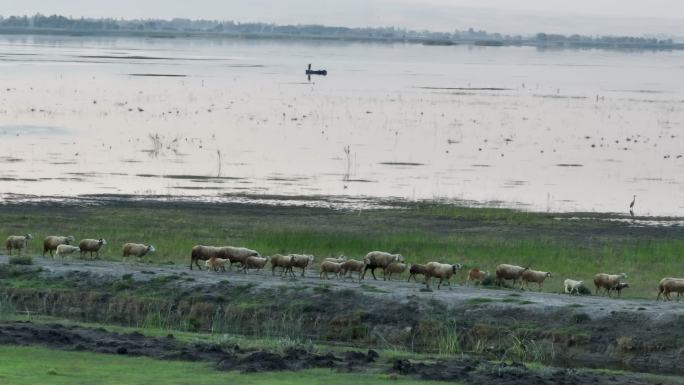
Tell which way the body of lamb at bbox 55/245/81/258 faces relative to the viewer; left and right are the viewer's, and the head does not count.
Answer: facing to the right of the viewer

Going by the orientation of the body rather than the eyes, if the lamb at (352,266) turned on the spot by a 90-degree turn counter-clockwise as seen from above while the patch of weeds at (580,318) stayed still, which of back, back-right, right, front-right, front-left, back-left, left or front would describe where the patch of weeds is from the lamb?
back-right

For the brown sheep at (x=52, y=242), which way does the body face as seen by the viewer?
to the viewer's right

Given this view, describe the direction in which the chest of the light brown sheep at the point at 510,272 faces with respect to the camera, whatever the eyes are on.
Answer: to the viewer's right

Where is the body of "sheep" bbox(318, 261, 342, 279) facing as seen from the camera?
to the viewer's right

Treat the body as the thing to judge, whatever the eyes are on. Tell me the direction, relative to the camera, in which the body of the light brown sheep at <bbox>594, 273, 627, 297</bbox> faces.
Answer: to the viewer's right

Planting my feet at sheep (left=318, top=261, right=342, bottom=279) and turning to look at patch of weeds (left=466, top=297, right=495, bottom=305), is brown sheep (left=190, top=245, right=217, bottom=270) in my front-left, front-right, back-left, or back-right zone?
back-right

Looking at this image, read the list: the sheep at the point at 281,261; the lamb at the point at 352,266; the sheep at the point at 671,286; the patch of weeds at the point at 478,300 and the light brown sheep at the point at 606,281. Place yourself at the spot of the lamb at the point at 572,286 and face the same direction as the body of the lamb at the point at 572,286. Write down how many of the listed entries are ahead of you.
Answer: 2

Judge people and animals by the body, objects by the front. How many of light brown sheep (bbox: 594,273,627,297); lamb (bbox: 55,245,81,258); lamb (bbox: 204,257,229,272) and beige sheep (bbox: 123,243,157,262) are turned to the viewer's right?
4

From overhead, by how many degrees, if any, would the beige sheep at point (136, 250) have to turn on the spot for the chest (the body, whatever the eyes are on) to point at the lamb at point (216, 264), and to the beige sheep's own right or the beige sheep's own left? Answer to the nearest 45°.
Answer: approximately 45° to the beige sheep's own right

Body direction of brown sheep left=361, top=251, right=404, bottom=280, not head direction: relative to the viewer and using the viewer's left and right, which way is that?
facing to the right of the viewer

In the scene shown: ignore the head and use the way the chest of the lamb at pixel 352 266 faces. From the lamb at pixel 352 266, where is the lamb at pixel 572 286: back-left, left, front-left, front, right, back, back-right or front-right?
front

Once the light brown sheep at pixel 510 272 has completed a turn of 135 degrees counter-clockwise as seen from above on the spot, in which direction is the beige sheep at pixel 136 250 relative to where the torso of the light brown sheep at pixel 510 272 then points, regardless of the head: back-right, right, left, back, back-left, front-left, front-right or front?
front-left

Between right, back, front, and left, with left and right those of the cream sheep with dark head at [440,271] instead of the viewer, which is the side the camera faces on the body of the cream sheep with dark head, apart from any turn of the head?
right

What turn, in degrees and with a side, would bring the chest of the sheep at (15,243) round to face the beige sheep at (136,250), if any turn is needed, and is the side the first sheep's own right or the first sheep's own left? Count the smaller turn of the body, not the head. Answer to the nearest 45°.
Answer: approximately 45° to the first sheep's own right

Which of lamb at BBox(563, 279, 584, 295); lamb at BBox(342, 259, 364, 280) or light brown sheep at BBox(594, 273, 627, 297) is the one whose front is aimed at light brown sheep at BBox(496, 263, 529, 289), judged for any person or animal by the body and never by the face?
lamb at BBox(342, 259, 364, 280)

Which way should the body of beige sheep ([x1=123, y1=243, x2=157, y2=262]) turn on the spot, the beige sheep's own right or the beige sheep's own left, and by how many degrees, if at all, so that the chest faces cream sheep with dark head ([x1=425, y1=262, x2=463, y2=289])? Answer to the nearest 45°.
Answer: approximately 45° to the beige sheep's own right

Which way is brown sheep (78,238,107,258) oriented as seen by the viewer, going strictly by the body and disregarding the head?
to the viewer's right

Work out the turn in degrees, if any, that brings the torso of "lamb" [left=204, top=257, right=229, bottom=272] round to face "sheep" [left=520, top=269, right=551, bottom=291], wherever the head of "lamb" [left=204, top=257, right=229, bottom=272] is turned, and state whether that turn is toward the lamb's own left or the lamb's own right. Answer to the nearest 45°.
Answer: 0° — it already faces it

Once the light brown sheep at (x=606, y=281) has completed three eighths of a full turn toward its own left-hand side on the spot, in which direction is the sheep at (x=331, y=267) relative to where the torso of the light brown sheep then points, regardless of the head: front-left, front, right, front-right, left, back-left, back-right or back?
front-left
